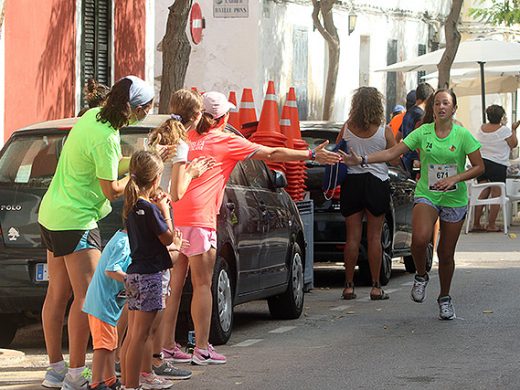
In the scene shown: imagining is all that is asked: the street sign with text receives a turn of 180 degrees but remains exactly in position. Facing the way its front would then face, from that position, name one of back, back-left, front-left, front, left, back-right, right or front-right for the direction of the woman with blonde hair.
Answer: back

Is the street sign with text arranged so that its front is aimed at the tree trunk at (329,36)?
no

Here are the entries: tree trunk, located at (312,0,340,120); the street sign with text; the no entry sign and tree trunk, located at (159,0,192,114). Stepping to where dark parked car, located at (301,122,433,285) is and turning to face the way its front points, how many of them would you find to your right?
0

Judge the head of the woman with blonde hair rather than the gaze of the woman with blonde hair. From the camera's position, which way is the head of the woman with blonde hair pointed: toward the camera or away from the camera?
away from the camera

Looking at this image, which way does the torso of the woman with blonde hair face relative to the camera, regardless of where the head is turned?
away from the camera

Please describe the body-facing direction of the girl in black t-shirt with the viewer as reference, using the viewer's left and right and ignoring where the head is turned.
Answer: facing away from the viewer and to the right of the viewer

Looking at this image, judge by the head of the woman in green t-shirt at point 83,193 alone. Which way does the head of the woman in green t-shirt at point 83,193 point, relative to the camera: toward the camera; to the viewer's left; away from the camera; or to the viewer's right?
to the viewer's right

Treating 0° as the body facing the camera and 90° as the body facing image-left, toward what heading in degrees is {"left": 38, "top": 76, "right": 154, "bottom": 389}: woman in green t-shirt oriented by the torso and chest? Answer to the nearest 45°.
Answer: approximately 225°

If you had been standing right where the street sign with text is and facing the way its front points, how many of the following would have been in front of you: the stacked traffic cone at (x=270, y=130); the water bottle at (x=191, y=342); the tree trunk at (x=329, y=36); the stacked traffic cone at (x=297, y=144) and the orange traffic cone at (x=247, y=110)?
4

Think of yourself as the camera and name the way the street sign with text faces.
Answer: facing the viewer

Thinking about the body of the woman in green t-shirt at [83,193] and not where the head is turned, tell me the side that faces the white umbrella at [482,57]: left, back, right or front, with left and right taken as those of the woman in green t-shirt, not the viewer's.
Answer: front

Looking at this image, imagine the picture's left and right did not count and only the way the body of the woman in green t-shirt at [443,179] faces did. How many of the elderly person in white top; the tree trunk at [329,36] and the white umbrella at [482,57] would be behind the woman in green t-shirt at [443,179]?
3

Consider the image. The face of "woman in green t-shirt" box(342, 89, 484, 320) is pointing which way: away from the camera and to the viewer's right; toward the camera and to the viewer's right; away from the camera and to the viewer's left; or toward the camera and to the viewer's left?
toward the camera and to the viewer's left

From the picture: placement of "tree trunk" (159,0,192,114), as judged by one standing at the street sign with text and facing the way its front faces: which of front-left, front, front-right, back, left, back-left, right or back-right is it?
front

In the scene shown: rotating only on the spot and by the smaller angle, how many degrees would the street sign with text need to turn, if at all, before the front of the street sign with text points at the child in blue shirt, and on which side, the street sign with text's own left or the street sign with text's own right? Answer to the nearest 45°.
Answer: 0° — it already faces them

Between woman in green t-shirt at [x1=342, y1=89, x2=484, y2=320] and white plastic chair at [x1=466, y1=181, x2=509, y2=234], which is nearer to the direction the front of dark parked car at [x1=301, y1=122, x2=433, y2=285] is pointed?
the white plastic chair

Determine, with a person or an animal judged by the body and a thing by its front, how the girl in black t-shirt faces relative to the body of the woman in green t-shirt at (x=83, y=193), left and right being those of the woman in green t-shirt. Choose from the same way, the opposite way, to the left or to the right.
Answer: the same way
